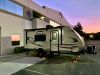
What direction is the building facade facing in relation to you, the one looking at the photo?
facing the viewer and to the right of the viewer

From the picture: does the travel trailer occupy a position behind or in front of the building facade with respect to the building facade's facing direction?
in front

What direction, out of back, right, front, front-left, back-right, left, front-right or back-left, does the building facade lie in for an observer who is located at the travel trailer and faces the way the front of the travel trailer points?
back

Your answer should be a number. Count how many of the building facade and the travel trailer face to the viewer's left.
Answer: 0
